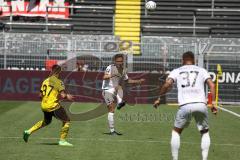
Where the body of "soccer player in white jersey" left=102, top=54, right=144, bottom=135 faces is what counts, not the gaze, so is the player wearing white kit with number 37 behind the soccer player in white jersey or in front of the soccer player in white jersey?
in front

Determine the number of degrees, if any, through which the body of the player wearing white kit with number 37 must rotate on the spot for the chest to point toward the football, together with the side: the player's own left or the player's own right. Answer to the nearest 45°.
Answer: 0° — they already face it

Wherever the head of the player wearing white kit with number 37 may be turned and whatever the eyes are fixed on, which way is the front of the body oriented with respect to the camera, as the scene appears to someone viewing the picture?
away from the camera

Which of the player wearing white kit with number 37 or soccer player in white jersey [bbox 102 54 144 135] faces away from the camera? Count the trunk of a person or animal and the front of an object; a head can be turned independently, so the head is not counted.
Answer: the player wearing white kit with number 37

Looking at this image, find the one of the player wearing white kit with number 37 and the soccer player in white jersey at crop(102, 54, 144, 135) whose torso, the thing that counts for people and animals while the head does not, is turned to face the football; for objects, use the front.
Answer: the player wearing white kit with number 37

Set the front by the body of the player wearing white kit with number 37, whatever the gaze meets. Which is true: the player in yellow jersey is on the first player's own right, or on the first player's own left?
on the first player's own left

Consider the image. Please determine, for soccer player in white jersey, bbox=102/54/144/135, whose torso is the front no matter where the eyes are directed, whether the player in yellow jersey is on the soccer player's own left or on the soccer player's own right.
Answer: on the soccer player's own right

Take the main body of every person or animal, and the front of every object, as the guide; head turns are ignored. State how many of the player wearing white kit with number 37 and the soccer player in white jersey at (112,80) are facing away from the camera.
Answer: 1

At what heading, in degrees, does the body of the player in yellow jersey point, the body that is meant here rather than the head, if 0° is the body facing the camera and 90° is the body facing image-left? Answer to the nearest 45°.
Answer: approximately 225°

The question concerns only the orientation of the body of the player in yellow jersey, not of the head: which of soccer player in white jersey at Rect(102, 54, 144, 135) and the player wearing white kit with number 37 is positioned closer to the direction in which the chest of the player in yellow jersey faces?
the soccer player in white jersey

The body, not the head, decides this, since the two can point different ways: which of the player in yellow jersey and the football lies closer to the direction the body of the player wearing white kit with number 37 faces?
the football
